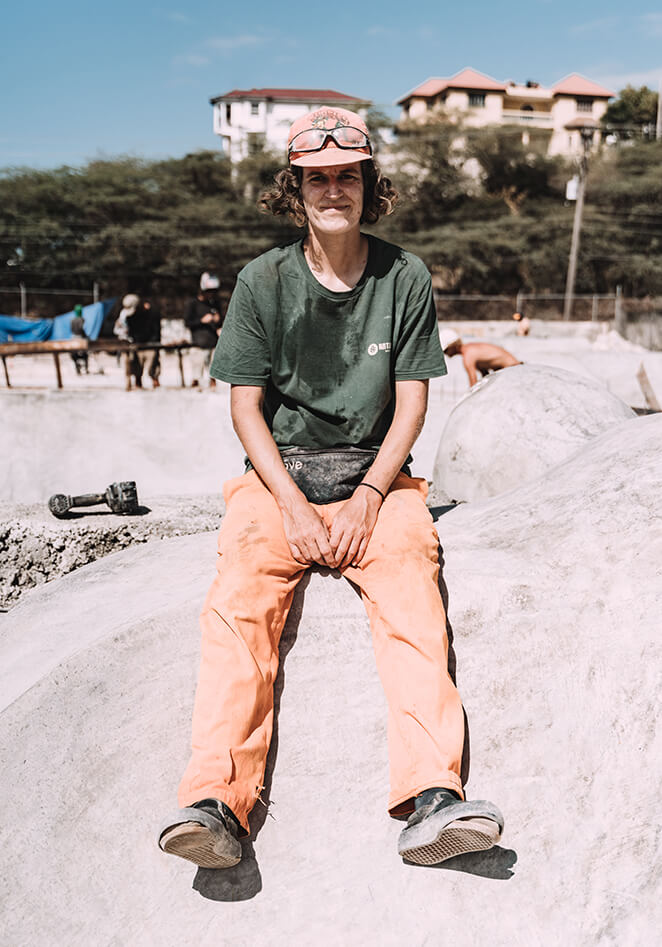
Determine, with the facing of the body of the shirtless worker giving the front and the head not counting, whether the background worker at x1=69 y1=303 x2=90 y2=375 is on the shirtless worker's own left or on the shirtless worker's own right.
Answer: on the shirtless worker's own right

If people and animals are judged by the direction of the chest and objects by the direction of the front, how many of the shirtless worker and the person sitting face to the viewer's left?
1

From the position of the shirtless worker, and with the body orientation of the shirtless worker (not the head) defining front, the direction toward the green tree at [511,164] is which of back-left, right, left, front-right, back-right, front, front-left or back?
right

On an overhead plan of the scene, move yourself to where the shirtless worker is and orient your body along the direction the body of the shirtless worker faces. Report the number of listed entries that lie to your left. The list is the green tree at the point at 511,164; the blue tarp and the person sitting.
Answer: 1

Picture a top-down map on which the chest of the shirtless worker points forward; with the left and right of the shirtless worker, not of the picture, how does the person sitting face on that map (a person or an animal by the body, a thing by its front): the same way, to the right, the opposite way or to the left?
to the left

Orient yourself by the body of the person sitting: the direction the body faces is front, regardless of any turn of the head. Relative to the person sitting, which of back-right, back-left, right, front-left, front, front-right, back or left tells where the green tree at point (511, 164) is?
back

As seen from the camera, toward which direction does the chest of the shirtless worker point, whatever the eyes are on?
to the viewer's left

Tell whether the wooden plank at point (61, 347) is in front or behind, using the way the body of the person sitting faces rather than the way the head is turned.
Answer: behind

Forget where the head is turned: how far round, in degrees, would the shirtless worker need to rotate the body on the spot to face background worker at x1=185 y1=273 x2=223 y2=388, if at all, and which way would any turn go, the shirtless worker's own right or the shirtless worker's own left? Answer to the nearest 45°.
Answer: approximately 45° to the shirtless worker's own right

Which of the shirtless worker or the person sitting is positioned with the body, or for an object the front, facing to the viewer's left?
the shirtless worker

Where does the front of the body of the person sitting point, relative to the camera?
toward the camera

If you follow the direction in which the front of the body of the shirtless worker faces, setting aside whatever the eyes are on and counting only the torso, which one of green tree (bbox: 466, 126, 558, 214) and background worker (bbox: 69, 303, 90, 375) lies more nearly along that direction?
the background worker
